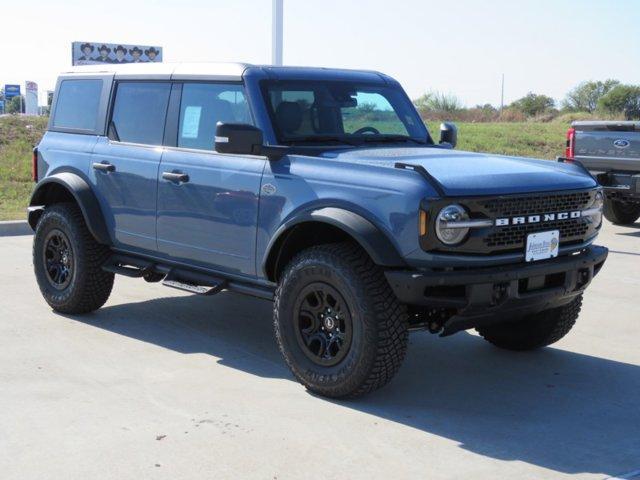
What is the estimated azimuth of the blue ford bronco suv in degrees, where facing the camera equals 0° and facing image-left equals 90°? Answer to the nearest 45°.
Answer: approximately 315°

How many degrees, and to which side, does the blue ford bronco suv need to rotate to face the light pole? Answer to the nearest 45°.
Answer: approximately 135° to its left

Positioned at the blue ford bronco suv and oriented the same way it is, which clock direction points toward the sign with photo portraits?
The sign with photo portraits is roughly at 7 o'clock from the blue ford bronco suv.

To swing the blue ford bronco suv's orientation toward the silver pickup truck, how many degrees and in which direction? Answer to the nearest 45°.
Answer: approximately 90° to its left

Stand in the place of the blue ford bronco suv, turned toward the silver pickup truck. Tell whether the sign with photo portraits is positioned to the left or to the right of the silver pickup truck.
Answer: left
